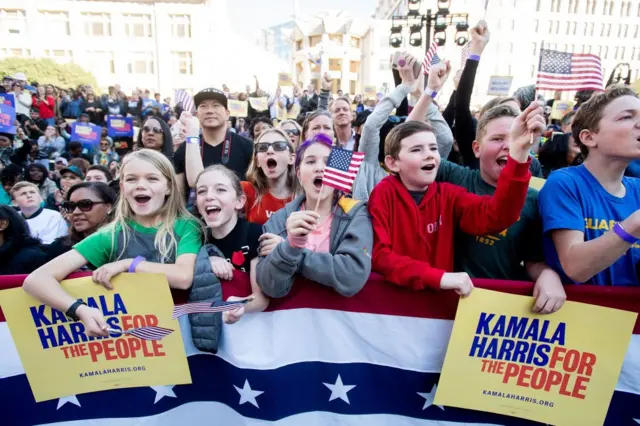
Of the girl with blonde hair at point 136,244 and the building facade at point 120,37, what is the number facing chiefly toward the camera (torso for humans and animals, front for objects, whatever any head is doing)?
2

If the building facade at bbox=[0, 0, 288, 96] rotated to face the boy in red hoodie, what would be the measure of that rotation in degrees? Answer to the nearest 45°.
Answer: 0° — it already faces them

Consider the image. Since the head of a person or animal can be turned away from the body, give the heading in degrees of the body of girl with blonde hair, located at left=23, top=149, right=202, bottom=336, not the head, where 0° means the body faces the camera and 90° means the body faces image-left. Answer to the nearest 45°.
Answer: approximately 0°

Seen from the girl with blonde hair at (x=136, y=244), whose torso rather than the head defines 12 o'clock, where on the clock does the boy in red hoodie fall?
The boy in red hoodie is roughly at 10 o'clock from the girl with blonde hair.

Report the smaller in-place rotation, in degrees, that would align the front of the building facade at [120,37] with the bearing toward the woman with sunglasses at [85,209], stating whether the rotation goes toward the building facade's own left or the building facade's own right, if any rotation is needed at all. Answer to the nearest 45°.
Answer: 0° — it already faces them

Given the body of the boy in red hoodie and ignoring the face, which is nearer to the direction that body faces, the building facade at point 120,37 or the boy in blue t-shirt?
the boy in blue t-shirt

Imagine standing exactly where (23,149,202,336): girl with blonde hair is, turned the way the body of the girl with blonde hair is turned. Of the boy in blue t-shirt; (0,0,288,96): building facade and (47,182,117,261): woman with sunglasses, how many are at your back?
2

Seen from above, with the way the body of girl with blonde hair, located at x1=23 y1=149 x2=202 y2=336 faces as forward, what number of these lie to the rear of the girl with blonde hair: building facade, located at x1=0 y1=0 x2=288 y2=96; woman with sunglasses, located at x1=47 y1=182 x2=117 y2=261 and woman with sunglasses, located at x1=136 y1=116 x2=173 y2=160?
3
